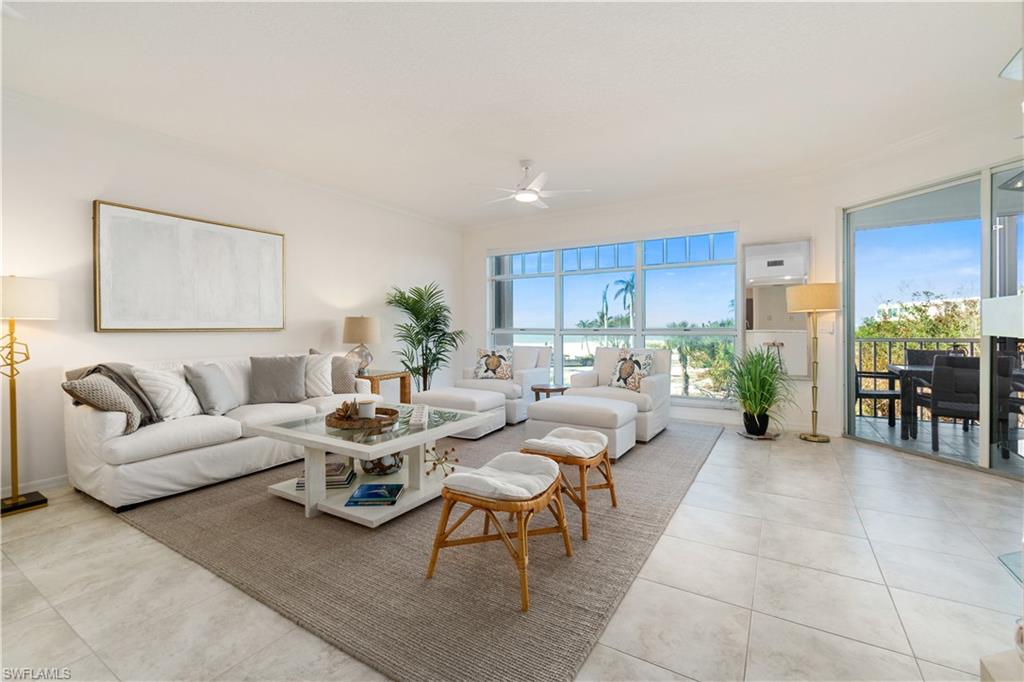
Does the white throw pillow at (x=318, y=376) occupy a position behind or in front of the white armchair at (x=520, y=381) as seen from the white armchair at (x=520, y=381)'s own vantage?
in front

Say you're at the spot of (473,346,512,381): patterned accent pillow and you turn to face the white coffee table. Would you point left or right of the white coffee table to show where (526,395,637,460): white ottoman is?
left

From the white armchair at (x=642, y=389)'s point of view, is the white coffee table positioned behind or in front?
in front

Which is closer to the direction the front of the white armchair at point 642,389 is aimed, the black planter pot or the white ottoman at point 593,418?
the white ottoman

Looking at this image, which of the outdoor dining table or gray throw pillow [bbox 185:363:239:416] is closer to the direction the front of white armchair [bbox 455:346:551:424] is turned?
the gray throw pillow

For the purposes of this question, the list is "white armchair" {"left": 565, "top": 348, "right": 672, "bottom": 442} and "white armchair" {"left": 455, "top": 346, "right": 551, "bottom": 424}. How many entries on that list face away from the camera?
0

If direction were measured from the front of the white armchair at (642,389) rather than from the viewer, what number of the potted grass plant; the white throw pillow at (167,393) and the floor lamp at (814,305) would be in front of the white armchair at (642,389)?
1

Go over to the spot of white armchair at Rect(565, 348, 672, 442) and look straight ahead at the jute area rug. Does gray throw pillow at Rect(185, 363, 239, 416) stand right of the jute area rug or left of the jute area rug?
right

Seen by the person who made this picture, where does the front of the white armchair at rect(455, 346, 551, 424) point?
facing the viewer and to the left of the viewer

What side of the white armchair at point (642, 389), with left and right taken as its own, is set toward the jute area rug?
front

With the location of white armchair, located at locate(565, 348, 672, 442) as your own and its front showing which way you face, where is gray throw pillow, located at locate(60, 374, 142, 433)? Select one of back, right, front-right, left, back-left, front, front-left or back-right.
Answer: front

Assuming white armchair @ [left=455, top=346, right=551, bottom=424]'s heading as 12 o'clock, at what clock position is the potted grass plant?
The potted grass plant is roughly at 8 o'clock from the white armchair.

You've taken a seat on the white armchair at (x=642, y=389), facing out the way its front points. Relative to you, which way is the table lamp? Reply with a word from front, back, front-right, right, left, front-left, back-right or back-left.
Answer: front-right

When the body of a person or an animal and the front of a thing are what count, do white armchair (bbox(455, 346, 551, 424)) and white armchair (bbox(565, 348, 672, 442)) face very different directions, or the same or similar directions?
same or similar directions
